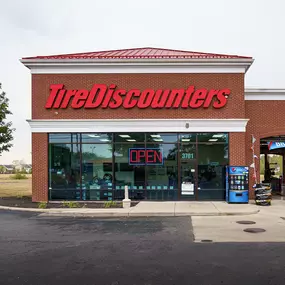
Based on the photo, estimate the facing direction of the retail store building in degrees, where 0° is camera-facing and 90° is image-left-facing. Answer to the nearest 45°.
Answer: approximately 0°

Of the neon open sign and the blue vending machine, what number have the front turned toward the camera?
2

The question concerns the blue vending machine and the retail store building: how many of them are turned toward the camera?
2

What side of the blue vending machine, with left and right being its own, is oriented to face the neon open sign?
right

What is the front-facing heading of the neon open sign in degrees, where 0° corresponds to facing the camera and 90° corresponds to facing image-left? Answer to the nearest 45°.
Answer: approximately 0°

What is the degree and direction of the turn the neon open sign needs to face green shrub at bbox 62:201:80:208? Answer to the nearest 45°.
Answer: approximately 45° to its right

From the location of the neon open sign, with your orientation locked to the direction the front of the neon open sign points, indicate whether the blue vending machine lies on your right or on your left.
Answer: on your left
